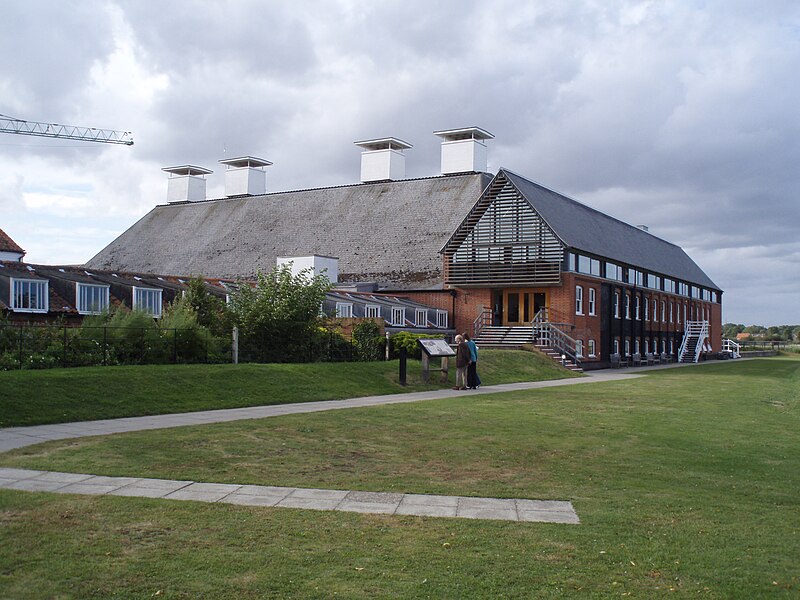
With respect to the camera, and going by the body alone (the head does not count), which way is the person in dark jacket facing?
to the viewer's left

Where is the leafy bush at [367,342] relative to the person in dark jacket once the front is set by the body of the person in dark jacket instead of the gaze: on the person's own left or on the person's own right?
on the person's own right
